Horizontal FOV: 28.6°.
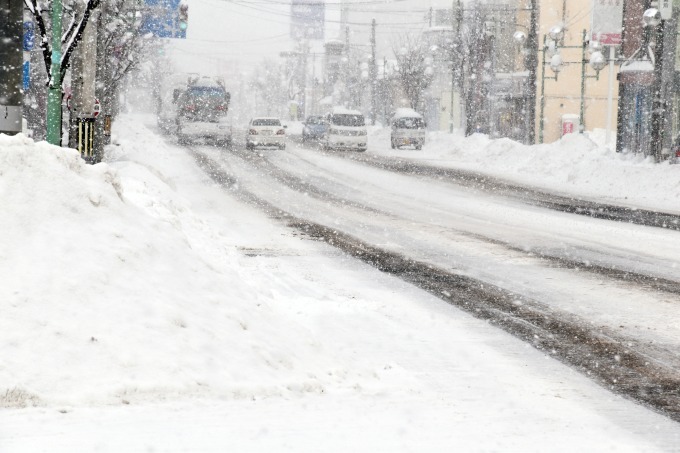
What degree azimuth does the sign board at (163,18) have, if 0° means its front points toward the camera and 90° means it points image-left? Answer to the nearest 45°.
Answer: approximately 0°

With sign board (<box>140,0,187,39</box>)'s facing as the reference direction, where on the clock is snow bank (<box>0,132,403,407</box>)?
The snow bank is roughly at 12 o'clock from the sign board.

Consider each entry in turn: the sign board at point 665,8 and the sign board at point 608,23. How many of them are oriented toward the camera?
2

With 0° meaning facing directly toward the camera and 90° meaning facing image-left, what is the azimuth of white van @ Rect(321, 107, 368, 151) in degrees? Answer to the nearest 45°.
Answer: approximately 0°

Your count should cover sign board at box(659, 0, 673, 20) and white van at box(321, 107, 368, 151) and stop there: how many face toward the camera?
2
